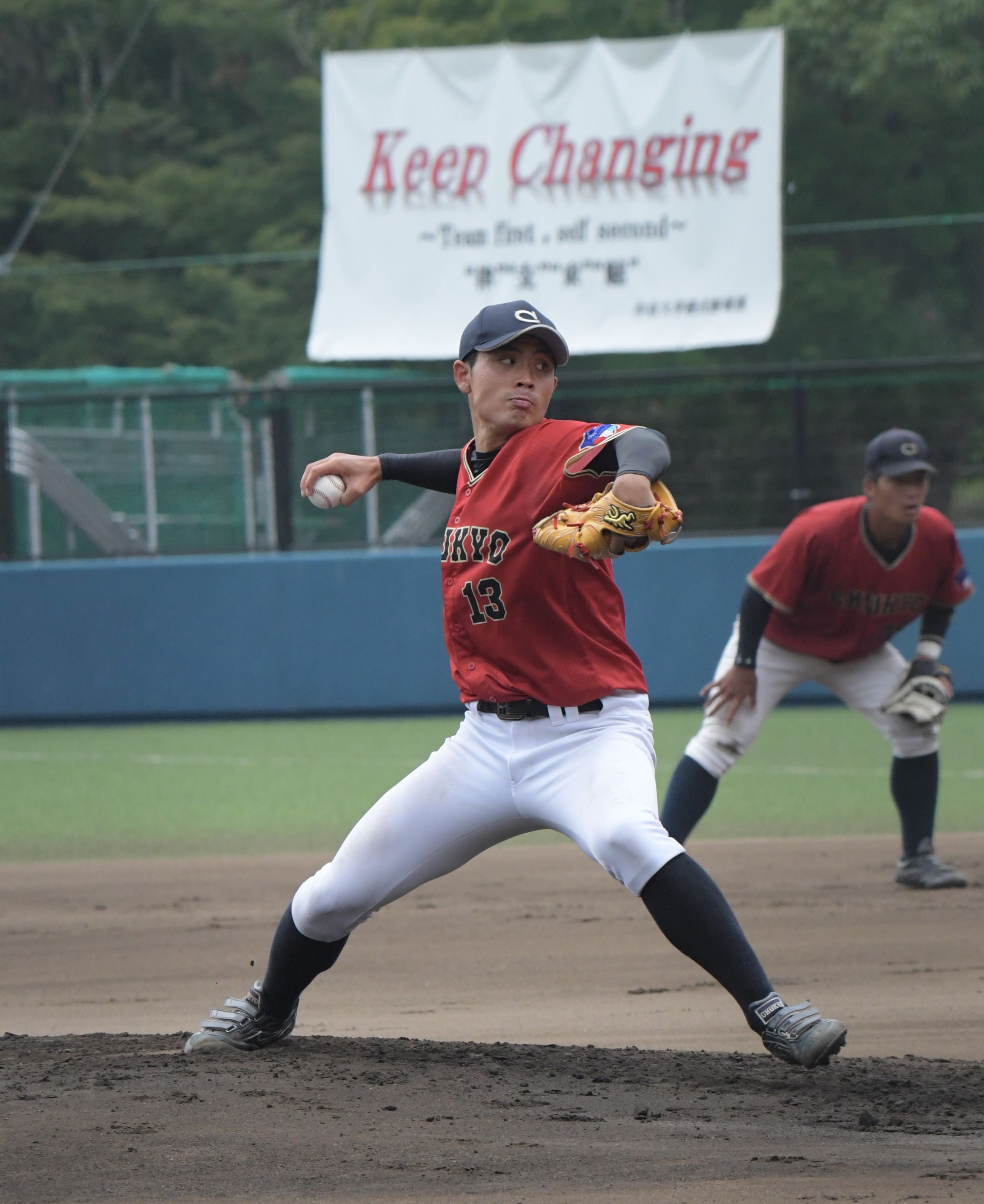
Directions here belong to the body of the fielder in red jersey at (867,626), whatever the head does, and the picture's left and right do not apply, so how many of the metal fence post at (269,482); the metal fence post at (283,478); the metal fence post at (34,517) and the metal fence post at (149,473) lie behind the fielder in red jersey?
4

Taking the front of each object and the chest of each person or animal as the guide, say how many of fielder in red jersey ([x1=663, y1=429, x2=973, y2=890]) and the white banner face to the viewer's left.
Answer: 0

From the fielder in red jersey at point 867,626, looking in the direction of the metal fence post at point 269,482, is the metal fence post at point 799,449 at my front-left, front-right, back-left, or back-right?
front-right

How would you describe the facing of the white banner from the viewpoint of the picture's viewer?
facing the viewer

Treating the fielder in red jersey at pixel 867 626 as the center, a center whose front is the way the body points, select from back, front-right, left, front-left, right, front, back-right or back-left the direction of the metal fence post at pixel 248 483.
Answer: back

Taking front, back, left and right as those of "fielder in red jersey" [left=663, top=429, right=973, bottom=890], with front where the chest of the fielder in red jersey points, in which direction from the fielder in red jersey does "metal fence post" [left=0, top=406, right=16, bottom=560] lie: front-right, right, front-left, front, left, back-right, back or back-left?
back

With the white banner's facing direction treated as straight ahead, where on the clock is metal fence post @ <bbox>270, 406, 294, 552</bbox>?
The metal fence post is roughly at 2 o'clock from the white banner.

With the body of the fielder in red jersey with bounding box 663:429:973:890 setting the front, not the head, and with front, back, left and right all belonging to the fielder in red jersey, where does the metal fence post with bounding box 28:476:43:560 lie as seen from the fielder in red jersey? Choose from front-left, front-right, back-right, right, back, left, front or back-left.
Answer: back

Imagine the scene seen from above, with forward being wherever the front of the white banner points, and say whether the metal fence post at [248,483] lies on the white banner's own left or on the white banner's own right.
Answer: on the white banner's own right

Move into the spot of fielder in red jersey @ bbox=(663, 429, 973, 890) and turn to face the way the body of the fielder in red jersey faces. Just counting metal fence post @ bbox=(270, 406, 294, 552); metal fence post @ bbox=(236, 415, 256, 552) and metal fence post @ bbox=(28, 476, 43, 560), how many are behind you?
3

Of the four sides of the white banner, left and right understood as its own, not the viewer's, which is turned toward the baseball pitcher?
front

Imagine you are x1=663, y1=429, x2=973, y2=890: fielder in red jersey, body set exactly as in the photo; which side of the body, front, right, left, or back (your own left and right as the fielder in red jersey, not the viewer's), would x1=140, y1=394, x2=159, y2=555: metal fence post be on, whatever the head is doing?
back

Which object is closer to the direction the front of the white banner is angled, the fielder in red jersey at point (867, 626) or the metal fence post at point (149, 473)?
the fielder in red jersey

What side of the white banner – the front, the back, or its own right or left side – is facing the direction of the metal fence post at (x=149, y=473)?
right

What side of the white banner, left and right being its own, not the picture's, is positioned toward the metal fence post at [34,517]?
right

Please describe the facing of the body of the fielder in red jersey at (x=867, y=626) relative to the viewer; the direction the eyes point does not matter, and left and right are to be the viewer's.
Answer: facing the viewer and to the right of the viewer
